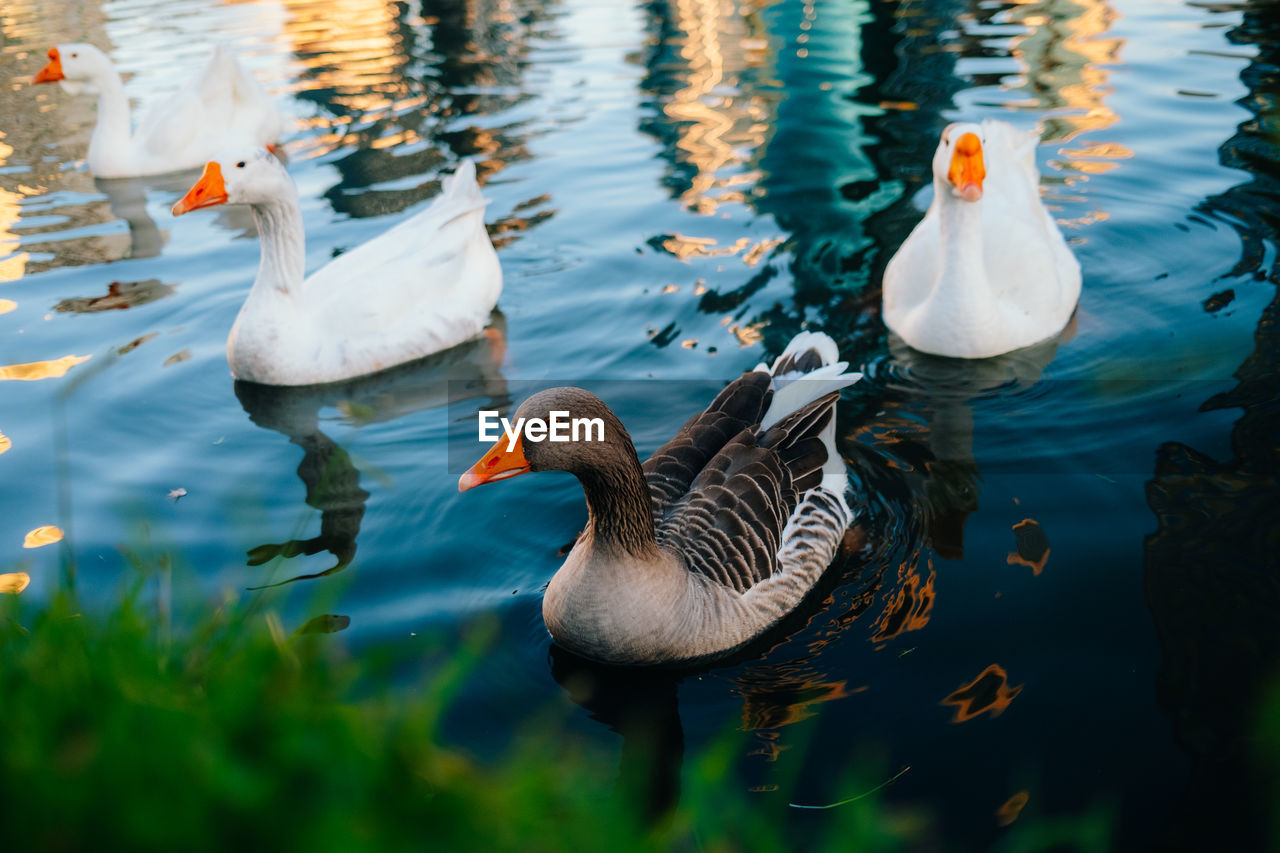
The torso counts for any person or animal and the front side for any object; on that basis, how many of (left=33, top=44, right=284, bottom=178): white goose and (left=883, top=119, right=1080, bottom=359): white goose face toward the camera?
1

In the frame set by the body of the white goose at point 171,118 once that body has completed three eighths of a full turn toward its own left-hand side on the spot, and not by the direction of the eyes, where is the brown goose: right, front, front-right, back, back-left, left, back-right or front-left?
front-right

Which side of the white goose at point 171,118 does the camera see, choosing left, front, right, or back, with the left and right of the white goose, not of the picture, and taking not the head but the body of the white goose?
left

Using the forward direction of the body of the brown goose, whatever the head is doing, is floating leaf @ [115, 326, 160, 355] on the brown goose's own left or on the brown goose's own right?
on the brown goose's own right

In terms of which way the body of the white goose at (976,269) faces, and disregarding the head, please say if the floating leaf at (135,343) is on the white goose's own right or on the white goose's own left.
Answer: on the white goose's own right

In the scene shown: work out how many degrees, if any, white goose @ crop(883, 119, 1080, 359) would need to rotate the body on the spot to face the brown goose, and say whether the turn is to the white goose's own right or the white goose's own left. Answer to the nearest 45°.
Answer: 0° — it already faces it

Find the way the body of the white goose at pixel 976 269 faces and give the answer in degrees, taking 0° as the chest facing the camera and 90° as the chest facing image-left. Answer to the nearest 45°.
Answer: approximately 0°

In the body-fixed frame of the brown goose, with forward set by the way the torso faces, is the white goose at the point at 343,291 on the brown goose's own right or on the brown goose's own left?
on the brown goose's own right

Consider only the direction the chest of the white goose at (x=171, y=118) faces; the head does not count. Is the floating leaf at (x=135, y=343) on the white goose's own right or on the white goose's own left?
on the white goose's own left
